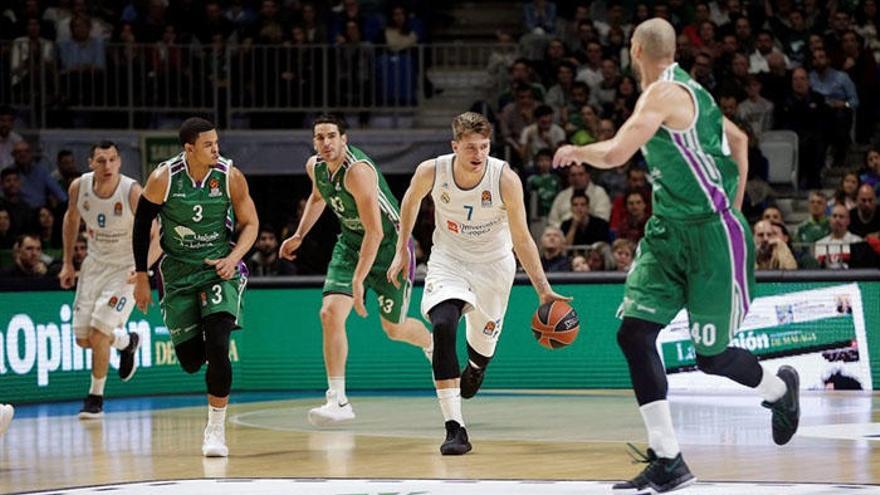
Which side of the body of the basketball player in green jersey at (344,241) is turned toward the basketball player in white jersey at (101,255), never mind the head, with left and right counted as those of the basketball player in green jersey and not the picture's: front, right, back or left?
right

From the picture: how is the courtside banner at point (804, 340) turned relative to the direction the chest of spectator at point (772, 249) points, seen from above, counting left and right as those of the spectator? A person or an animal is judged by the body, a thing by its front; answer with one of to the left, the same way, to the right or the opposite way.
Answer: the same way

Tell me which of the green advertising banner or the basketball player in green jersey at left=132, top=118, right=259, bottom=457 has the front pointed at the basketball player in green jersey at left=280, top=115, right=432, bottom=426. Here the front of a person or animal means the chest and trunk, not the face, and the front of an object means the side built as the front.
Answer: the green advertising banner

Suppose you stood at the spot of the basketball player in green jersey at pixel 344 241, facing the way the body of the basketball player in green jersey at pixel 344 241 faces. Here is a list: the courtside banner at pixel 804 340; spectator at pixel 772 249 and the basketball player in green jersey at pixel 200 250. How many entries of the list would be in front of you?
1

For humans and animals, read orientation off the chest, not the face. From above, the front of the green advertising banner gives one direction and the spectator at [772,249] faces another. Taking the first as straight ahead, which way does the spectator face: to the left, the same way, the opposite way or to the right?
the same way

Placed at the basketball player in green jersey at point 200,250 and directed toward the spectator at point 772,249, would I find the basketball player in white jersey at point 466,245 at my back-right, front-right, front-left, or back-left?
front-right

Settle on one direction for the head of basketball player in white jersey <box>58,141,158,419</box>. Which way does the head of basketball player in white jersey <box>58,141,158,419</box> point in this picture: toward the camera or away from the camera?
toward the camera

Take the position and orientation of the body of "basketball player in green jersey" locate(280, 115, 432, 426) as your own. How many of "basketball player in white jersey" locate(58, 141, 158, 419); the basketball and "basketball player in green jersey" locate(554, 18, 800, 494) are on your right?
1

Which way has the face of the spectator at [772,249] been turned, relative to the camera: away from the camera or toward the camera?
toward the camera

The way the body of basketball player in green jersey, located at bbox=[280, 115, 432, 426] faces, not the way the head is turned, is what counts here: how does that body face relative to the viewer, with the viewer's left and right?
facing the viewer and to the left of the viewer

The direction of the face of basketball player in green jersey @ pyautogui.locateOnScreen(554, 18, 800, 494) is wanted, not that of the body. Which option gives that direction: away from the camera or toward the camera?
away from the camera

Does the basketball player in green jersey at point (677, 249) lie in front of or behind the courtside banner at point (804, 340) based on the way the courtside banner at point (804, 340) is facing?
in front

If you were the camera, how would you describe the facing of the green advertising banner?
facing the viewer

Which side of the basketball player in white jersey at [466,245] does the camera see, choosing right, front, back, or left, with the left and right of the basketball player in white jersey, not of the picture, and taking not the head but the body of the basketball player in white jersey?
front

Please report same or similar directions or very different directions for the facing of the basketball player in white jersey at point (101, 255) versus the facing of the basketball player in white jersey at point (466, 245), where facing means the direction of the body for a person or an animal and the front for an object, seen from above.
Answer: same or similar directions

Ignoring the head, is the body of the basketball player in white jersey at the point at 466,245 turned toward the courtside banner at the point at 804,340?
no
